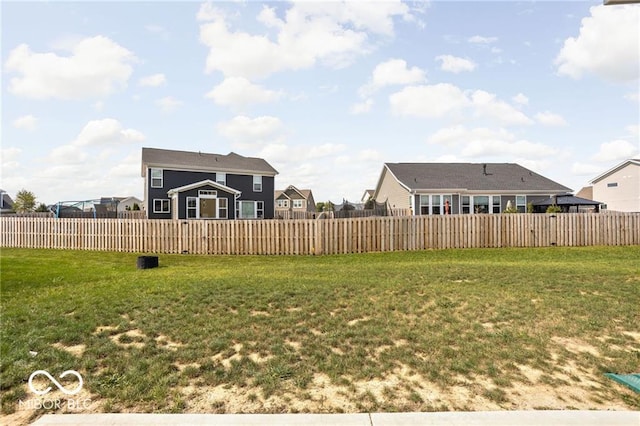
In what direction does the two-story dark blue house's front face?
away from the camera

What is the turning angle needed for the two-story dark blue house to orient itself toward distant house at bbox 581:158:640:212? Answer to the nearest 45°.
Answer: approximately 90° to its right

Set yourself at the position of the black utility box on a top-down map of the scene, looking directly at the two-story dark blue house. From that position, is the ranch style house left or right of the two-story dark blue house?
right

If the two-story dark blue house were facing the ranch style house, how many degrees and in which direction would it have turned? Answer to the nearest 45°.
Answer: approximately 90° to its right
